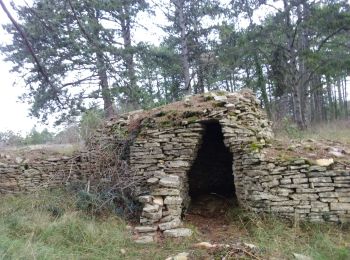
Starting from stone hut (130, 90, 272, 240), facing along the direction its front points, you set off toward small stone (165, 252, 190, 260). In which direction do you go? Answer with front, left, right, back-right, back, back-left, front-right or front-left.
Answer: front

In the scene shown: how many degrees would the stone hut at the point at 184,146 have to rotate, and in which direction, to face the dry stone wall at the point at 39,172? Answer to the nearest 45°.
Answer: approximately 90° to its right

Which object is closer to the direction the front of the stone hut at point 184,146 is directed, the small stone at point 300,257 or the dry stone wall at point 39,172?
the small stone

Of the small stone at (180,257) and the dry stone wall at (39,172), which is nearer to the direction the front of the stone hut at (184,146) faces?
the small stone

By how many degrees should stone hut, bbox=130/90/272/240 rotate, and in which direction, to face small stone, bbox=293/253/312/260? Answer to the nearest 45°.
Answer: approximately 45° to its left

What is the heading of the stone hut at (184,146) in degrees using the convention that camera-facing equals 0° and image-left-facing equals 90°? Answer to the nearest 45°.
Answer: approximately 0°
